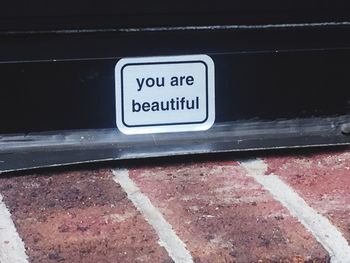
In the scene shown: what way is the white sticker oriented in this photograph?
toward the camera
